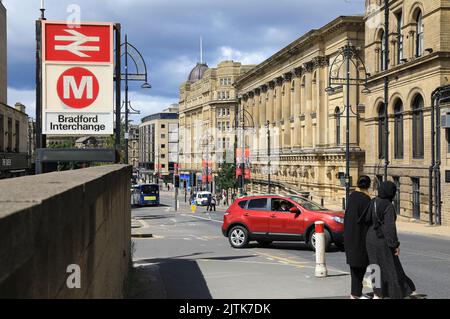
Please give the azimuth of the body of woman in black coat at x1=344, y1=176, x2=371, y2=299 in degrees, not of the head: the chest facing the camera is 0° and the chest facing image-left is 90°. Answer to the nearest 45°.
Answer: approximately 225°

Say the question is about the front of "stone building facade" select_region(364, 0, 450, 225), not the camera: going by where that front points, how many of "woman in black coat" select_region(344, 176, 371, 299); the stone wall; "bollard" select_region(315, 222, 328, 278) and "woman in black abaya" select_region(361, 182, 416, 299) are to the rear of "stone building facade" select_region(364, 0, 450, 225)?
0

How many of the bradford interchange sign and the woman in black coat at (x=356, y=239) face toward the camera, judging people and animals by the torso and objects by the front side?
1

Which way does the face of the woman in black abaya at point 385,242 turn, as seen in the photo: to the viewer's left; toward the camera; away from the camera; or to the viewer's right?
away from the camera

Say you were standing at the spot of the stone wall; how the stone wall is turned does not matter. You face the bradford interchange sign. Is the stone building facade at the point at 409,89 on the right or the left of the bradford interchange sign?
right

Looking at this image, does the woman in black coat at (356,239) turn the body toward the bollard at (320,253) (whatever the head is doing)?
no

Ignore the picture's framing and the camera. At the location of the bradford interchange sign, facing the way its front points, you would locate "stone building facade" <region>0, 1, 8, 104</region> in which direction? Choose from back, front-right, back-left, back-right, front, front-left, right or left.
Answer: back

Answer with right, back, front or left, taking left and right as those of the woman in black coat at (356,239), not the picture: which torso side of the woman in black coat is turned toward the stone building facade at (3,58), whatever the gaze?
left

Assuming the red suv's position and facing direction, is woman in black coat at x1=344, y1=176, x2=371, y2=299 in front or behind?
in front

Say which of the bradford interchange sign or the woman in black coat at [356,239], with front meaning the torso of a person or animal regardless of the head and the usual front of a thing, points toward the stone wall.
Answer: the bradford interchange sign

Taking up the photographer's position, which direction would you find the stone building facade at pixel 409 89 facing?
facing the viewer and to the left of the viewer

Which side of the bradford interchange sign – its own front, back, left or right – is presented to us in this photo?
front
